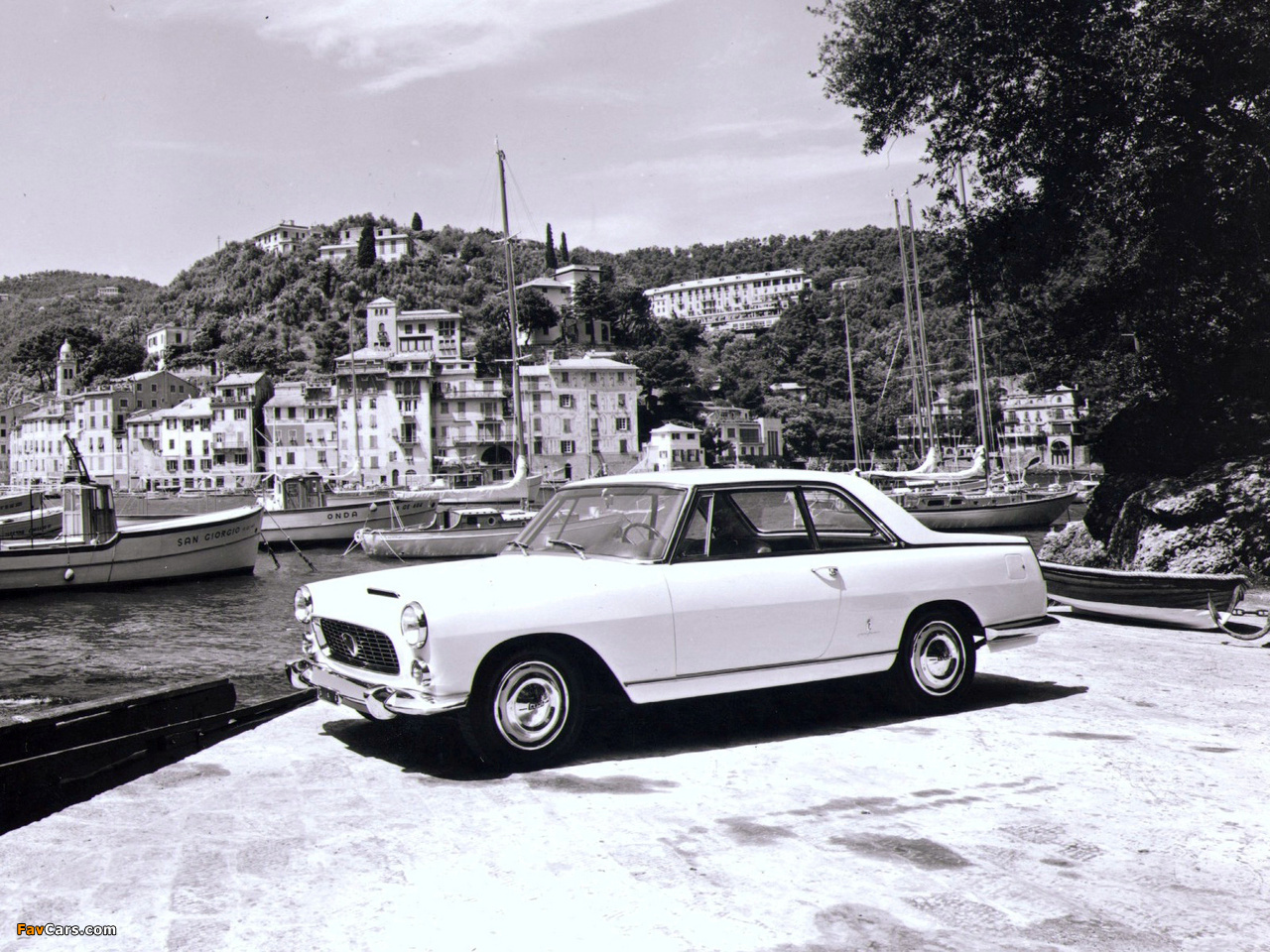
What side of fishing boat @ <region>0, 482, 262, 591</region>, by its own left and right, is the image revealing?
right

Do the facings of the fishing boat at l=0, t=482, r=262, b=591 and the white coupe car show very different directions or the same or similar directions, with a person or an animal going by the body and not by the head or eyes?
very different directions

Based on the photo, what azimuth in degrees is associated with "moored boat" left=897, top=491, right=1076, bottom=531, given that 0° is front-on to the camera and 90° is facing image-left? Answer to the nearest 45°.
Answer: approximately 270°

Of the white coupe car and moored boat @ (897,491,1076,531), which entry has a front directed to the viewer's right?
the moored boat

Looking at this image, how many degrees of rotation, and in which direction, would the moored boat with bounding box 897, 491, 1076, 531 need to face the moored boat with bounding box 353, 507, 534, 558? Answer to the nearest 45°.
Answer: approximately 135° to its right

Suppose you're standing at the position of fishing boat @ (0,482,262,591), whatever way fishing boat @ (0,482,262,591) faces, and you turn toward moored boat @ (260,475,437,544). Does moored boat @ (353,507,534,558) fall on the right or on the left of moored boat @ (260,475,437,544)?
right

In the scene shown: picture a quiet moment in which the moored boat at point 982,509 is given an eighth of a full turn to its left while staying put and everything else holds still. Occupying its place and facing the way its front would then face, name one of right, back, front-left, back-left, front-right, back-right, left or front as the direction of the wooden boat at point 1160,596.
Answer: back-right

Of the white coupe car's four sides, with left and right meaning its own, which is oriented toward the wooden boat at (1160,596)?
back

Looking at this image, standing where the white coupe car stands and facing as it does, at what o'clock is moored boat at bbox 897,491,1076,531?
The moored boat is roughly at 5 o'clock from the white coupe car.

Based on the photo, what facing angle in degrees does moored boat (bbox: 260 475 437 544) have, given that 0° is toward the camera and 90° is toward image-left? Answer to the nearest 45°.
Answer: approximately 270°

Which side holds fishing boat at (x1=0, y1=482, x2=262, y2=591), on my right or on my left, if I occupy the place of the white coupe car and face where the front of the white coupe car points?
on my right

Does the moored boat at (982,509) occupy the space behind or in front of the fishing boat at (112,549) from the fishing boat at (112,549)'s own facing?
in front
